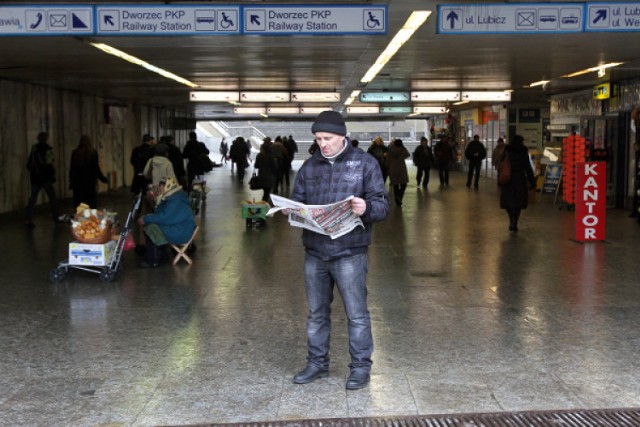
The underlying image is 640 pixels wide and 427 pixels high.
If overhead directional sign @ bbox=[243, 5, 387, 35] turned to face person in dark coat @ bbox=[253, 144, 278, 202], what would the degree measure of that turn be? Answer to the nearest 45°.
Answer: approximately 180°

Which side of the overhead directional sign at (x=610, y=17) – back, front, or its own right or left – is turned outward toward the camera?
front

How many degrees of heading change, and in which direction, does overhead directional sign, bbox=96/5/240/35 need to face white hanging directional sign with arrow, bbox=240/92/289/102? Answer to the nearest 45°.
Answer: approximately 180°

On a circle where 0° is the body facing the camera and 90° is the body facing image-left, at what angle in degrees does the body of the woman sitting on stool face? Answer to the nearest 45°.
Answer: approximately 90°

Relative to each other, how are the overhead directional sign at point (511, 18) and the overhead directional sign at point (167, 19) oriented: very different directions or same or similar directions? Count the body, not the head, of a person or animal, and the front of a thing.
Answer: same or similar directions

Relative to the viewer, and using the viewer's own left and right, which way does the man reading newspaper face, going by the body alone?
facing the viewer and to the left of the viewer

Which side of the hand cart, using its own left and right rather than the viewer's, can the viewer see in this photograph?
left

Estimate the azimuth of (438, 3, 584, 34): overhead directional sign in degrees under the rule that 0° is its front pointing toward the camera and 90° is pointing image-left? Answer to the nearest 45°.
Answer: approximately 0°

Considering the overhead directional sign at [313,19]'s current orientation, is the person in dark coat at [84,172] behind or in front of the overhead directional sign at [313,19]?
behind

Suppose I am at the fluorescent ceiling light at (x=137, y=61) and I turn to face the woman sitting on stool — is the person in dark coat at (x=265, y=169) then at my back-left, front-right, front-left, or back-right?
back-left

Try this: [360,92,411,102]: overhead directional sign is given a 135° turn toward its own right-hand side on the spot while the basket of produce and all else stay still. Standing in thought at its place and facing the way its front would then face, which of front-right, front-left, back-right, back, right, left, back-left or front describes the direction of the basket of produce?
back-left

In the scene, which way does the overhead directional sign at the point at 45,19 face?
toward the camera

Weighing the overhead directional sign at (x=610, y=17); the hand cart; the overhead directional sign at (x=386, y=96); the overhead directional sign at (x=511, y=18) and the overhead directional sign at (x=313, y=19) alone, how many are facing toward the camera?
4

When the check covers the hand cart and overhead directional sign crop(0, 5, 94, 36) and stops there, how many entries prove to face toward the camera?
1

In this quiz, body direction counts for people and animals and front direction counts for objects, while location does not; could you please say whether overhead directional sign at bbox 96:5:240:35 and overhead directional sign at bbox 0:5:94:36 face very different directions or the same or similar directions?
same or similar directions
